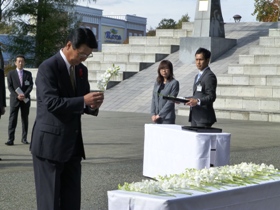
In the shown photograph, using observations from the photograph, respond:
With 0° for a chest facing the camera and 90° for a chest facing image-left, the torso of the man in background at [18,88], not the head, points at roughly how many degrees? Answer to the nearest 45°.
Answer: approximately 0°

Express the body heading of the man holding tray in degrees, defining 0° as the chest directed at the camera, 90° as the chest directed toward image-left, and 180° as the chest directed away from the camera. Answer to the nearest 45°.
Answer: approximately 45°

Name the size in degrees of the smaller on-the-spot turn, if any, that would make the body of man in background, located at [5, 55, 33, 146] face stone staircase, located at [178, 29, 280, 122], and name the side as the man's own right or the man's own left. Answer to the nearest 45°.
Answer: approximately 135° to the man's own left

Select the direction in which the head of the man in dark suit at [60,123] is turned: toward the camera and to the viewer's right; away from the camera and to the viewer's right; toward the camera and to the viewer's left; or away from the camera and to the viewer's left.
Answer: toward the camera and to the viewer's right

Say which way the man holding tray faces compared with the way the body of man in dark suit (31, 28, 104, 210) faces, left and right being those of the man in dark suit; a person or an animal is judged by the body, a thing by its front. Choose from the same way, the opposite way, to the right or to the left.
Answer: to the right

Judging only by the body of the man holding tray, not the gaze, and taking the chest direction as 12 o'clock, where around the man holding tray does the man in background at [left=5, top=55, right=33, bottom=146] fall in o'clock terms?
The man in background is roughly at 3 o'clock from the man holding tray.

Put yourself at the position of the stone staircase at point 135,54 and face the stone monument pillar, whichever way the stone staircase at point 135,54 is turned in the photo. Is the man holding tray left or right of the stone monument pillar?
right

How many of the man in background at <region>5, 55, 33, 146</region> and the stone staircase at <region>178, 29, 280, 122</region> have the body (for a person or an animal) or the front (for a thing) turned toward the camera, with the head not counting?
2

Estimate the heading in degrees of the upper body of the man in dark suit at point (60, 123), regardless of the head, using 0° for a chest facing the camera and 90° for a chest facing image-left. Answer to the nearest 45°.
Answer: approximately 315°
